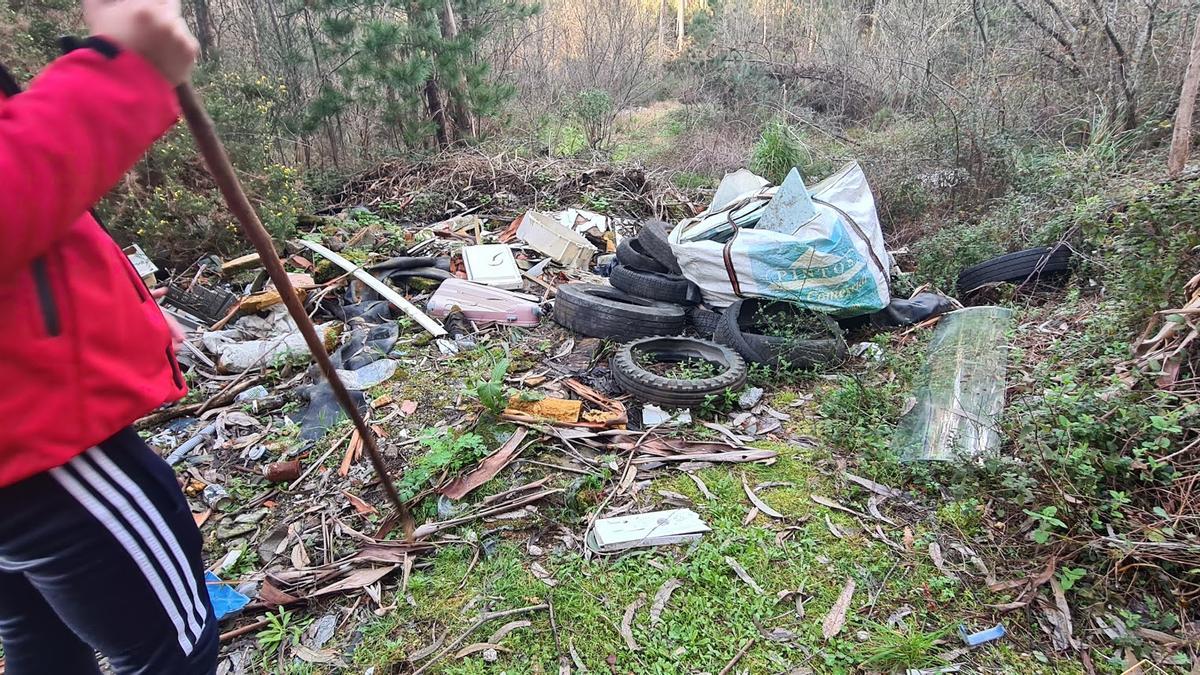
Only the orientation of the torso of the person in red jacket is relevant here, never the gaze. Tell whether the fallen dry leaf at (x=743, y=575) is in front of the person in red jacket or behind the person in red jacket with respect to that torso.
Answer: in front

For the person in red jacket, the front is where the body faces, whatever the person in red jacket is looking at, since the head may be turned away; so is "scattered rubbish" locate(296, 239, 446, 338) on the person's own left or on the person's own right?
on the person's own left

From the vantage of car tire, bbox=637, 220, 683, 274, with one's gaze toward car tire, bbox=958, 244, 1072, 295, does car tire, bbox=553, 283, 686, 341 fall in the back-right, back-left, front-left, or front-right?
back-right

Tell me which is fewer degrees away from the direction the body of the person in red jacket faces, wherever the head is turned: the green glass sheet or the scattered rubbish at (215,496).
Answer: the green glass sheet

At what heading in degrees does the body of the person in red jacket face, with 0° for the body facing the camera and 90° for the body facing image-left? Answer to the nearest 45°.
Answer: approximately 270°

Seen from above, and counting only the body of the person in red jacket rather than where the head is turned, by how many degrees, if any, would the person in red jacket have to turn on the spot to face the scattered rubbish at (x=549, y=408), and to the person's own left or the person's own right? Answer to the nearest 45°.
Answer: approximately 45° to the person's own left

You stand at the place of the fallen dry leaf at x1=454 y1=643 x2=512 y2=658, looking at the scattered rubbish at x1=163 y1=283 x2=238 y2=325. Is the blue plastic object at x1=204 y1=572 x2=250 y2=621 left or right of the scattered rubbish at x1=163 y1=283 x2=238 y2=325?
left
